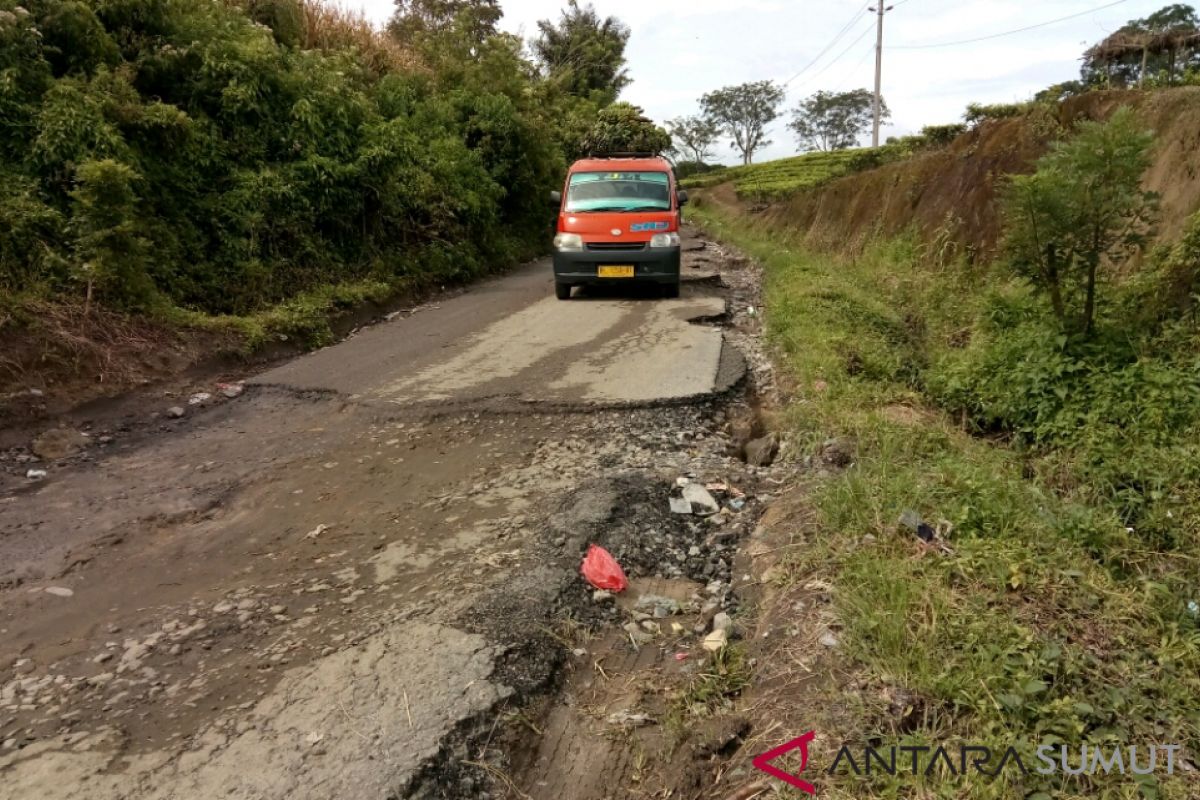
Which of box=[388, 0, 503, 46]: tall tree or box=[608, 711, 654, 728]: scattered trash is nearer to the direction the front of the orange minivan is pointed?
the scattered trash

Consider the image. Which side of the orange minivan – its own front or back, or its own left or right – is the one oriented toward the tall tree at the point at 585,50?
back

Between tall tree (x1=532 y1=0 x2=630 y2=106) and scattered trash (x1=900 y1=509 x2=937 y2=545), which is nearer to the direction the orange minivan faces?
the scattered trash

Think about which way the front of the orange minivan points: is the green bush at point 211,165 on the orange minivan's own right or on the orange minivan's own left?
on the orange minivan's own right

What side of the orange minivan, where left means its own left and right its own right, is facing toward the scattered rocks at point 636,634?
front

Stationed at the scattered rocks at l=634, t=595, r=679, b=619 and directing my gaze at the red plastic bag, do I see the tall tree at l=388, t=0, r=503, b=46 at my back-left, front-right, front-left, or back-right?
front-right

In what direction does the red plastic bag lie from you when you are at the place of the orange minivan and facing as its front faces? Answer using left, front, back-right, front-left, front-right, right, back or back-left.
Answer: front

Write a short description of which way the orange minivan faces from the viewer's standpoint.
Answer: facing the viewer

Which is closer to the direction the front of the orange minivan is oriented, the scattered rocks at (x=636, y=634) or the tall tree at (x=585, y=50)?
the scattered rocks

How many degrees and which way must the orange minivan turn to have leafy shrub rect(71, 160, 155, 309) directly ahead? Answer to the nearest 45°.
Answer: approximately 45° to its right

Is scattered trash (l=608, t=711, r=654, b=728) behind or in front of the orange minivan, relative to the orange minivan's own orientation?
in front

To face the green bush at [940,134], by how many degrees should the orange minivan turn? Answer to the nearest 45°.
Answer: approximately 135° to its left

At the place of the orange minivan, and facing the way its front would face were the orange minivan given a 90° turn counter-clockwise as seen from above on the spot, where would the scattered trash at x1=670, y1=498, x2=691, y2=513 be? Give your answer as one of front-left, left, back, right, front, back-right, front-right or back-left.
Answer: right

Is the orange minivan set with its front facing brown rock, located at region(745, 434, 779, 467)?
yes

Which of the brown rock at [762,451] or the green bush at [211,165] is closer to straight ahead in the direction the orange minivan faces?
the brown rock

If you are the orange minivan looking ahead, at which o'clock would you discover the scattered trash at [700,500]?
The scattered trash is roughly at 12 o'clock from the orange minivan.

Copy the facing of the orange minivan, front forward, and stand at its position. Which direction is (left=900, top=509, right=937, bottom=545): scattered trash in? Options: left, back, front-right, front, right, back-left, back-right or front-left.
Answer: front
